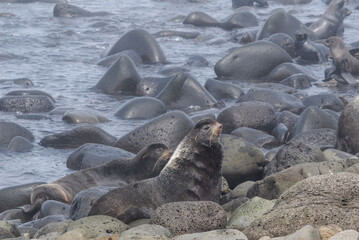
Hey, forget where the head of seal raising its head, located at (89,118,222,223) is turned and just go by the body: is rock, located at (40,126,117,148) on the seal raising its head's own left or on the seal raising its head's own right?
on the seal raising its head's own left

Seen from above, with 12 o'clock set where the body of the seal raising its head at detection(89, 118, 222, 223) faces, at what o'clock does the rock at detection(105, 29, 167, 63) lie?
The rock is roughly at 9 o'clock from the seal raising its head.

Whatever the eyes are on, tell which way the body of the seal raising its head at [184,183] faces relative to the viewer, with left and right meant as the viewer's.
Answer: facing to the right of the viewer

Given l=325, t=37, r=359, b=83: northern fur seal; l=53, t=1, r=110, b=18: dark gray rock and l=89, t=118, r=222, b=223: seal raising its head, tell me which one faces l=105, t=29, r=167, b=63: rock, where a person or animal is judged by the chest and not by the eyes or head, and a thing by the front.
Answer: the northern fur seal

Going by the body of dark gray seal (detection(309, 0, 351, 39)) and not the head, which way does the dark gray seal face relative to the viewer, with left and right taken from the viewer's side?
facing to the right of the viewer

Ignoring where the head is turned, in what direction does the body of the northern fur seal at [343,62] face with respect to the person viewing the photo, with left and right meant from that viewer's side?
facing to the left of the viewer

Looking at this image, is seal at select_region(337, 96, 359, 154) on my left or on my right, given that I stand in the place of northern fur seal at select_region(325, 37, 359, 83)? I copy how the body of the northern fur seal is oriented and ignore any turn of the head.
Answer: on my left

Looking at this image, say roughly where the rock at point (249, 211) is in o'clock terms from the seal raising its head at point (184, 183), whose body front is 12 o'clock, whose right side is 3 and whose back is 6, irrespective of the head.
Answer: The rock is roughly at 2 o'clock from the seal raising its head.

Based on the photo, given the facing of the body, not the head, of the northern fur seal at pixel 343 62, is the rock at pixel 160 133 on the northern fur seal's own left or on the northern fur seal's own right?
on the northern fur seal's own left

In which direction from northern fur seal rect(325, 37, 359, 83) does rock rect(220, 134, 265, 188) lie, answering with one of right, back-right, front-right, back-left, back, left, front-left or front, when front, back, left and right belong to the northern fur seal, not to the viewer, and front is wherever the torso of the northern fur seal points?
left
